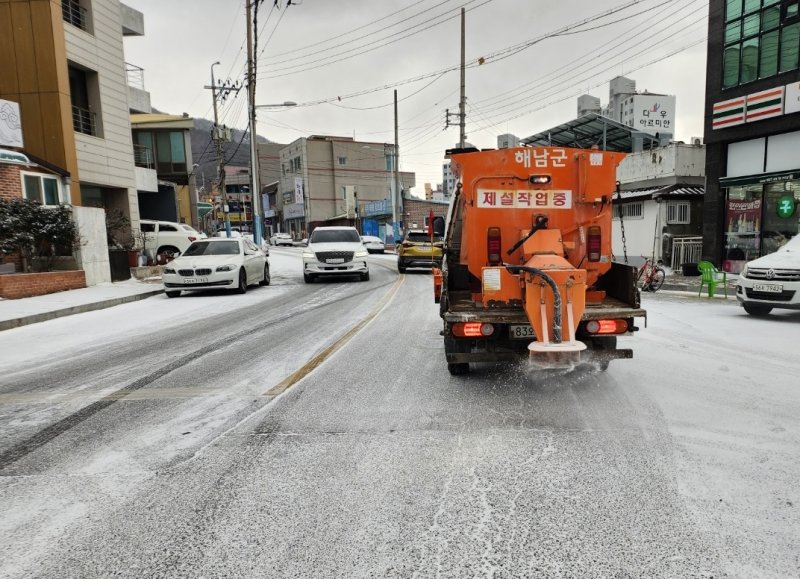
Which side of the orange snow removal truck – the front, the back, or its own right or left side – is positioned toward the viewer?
back

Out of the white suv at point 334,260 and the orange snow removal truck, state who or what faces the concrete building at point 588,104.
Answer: the orange snow removal truck

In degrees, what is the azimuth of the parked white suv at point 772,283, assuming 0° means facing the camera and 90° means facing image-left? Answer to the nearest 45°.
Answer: approximately 45°

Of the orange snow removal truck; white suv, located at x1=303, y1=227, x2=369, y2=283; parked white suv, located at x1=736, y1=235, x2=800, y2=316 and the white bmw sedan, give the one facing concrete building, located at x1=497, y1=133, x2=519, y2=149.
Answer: the orange snow removal truck

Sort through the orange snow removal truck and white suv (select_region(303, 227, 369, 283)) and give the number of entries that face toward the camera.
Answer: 1

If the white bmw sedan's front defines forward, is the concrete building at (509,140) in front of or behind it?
behind

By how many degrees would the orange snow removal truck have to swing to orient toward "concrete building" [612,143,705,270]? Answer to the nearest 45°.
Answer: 0° — it already faces it

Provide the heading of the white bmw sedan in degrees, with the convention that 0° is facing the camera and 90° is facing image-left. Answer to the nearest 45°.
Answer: approximately 45°

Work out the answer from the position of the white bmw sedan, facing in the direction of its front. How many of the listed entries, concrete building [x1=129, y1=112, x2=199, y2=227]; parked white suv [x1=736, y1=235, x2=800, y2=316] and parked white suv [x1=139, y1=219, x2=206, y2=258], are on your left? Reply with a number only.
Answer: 1

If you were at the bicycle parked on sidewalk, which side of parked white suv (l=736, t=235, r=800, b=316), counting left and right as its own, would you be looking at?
right

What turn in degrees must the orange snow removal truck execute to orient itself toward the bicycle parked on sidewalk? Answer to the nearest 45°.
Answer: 0° — it already faces it
